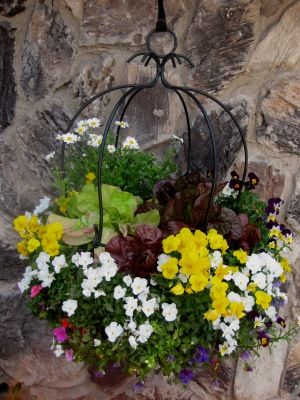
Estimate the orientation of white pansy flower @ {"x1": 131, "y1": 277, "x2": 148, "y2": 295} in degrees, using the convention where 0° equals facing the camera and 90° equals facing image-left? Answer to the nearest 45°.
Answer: approximately 0°
